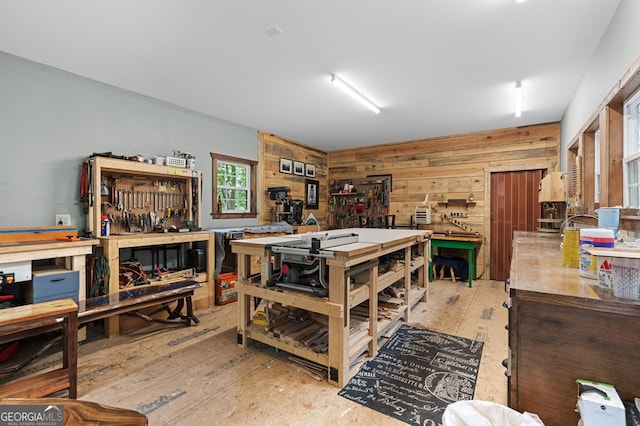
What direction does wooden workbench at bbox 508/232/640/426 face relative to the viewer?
to the viewer's left

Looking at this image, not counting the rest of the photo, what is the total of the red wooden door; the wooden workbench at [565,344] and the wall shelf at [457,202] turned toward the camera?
2

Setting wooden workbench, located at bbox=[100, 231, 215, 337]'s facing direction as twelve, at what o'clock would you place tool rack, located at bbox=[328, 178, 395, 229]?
The tool rack is roughly at 10 o'clock from the wooden workbench.

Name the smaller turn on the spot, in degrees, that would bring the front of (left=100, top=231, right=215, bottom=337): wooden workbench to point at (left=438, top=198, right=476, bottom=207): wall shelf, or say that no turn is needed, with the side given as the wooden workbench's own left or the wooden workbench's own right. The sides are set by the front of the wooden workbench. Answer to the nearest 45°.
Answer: approximately 45° to the wooden workbench's own left

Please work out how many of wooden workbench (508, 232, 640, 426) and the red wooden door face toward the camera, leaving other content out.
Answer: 1

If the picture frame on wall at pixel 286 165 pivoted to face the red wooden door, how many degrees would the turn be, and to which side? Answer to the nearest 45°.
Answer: approximately 45° to its left

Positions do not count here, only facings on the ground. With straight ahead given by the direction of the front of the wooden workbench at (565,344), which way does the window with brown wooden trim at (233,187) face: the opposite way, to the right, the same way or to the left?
the opposite way

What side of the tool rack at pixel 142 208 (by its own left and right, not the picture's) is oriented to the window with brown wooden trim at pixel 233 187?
left

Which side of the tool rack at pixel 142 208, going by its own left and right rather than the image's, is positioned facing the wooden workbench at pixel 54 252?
right

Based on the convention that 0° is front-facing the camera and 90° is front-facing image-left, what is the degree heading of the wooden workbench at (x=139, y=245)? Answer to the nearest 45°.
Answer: approximately 315°

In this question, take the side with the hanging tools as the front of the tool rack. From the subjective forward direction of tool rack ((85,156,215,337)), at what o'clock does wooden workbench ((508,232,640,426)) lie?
The wooden workbench is roughly at 1 o'clock from the tool rack.

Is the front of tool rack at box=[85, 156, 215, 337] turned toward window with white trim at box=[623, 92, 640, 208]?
yes

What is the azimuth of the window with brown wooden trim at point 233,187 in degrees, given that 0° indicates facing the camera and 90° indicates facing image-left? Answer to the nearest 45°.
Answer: approximately 315°
